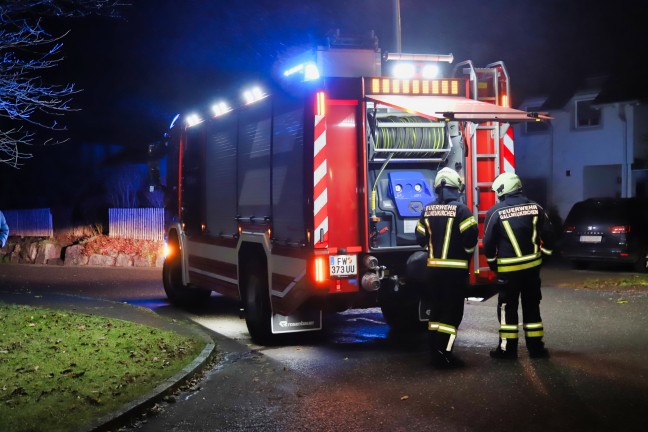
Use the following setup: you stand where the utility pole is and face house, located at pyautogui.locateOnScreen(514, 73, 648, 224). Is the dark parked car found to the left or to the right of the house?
right

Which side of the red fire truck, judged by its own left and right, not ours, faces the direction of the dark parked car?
right

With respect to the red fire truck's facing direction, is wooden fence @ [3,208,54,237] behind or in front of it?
in front

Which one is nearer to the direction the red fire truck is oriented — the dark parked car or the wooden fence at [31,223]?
the wooden fence

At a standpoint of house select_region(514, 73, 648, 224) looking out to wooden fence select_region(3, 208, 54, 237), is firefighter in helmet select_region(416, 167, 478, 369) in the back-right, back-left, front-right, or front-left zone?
front-left

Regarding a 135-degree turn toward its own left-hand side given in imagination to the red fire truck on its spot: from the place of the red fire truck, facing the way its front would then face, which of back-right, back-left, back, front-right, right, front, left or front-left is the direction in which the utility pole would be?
back

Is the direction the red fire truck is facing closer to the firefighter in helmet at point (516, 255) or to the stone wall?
the stone wall

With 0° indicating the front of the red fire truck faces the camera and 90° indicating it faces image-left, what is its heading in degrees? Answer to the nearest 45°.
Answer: approximately 135°

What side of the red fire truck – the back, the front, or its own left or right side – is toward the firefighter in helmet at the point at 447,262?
back

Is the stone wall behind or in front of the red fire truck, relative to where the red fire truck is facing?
in front

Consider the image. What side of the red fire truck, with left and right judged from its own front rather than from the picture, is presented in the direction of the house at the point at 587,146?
right

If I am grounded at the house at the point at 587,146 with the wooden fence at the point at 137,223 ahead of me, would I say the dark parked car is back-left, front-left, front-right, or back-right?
front-left
